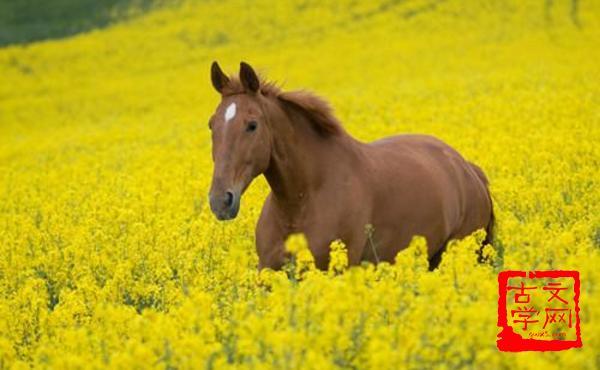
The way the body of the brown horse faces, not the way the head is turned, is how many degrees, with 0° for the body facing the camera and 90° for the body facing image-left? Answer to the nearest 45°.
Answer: approximately 45°
